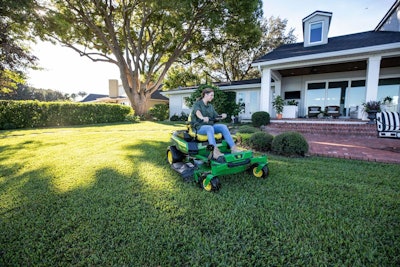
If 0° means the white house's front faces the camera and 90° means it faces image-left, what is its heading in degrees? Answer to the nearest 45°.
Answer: approximately 45°

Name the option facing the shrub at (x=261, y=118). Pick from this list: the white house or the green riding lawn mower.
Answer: the white house

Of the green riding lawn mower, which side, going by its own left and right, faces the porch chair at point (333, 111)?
left

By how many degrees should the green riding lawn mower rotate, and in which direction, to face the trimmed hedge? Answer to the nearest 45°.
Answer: approximately 180°

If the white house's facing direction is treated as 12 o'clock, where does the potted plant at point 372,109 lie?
The potted plant is roughly at 10 o'clock from the white house.

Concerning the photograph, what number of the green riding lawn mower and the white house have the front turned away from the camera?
0

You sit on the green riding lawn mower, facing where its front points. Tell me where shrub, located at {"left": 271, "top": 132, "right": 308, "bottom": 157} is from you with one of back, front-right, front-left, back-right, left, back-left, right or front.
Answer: left

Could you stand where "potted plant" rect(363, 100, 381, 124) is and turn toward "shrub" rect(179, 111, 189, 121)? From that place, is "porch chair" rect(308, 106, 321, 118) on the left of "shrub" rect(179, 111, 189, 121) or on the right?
right

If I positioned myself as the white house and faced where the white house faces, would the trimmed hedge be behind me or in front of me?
in front

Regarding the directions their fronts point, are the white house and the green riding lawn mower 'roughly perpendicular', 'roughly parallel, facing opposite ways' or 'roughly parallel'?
roughly perpendicular

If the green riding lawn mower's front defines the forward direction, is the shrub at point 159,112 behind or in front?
behind

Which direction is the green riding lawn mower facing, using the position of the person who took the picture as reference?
facing the viewer and to the right of the viewer

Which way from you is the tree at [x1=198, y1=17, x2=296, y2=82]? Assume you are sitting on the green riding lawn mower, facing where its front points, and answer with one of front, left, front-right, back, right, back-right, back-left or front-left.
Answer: back-left

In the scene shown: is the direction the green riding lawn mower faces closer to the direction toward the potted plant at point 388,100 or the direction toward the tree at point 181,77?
the potted plant
